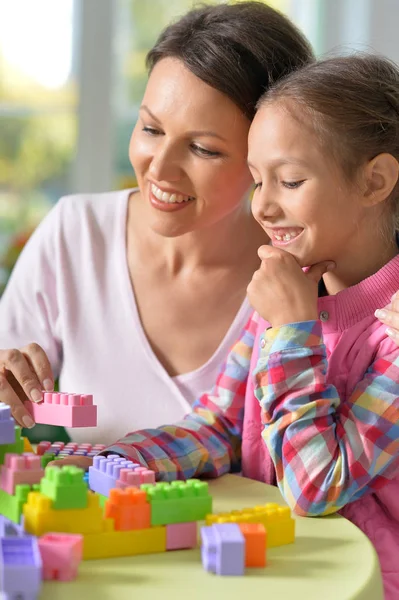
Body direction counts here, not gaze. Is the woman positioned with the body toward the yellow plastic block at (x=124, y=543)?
yes

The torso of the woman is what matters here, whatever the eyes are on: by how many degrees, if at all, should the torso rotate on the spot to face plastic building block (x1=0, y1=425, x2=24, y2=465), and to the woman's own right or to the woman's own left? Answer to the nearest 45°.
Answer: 0° — they already face it

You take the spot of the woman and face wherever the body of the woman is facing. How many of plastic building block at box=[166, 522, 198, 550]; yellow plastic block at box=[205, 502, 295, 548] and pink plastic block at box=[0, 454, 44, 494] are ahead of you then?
3

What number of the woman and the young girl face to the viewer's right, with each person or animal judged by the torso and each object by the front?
0

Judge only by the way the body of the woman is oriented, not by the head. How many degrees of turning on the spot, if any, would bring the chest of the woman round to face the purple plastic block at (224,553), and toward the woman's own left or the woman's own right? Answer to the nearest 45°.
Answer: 0° — they already face it

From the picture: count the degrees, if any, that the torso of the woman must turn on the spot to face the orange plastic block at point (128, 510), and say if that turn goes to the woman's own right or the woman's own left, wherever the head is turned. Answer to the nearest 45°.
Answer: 0° — they already face it

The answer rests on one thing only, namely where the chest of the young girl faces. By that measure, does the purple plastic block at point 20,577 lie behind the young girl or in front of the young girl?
in front

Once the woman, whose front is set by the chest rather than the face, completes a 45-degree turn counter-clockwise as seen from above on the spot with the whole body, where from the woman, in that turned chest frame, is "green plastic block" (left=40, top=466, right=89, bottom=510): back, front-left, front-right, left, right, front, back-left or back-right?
front-right

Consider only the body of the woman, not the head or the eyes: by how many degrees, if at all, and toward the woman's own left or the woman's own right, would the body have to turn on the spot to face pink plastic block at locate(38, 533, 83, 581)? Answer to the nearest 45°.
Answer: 0° — they already face it

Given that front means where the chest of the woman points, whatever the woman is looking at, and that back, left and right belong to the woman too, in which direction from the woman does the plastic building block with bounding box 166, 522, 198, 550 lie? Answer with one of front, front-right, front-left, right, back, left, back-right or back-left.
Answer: front

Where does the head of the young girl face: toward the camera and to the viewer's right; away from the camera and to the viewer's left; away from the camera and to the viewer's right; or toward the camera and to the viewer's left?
toward the camera and to the viewer's left

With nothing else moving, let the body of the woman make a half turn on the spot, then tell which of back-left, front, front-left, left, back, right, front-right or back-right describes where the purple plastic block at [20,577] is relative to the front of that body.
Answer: back

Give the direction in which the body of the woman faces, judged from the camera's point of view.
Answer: toward the camera

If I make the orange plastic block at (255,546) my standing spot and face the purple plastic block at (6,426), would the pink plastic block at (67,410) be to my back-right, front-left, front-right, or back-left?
front-right
